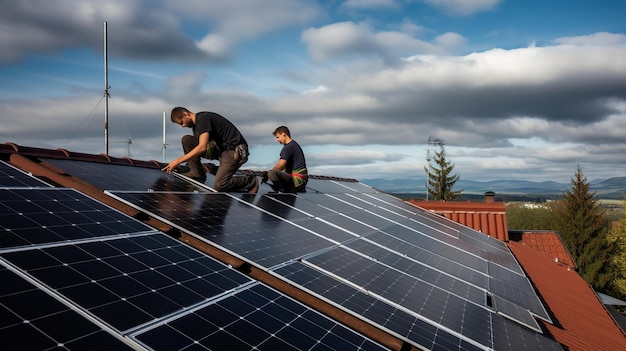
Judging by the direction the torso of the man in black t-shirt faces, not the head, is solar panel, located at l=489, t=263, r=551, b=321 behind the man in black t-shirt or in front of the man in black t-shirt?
behind

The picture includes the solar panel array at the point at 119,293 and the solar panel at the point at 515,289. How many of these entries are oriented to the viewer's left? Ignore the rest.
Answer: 0

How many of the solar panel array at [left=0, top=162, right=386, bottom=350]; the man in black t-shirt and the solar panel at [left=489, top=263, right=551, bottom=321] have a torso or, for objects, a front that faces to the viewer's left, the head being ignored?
1

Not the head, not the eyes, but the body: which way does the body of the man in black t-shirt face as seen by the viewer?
to the viewer's left

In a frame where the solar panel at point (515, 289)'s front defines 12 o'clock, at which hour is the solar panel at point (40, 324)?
the solar panel at point (40, 324) is roughly at 2 o'clock from the solar panel at point (515, 289).

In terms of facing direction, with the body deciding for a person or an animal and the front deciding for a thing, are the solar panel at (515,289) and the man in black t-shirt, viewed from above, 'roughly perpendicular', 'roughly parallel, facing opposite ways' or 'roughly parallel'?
roughly perpendicular

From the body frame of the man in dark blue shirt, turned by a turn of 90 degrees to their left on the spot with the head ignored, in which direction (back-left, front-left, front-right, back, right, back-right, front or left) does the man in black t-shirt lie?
front-right

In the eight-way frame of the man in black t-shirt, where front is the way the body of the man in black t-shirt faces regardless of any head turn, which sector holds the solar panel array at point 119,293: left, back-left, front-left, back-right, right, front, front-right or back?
left

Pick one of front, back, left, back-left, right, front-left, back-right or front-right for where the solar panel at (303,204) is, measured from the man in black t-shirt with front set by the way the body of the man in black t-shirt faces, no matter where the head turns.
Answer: back

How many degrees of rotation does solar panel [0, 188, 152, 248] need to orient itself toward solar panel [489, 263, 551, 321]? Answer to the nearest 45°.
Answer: approximately 45° to its left

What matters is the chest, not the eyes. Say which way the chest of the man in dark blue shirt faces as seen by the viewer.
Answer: to the viewer's left

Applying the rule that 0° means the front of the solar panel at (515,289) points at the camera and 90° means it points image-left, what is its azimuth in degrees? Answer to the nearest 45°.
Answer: approximately 315°

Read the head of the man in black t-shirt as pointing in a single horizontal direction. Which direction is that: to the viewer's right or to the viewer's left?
to the viewer's left

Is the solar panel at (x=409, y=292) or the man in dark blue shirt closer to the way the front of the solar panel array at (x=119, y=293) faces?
the solar panel

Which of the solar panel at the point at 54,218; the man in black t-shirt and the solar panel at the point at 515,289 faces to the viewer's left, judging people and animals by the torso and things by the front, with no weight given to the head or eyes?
the man in black t-shirt
